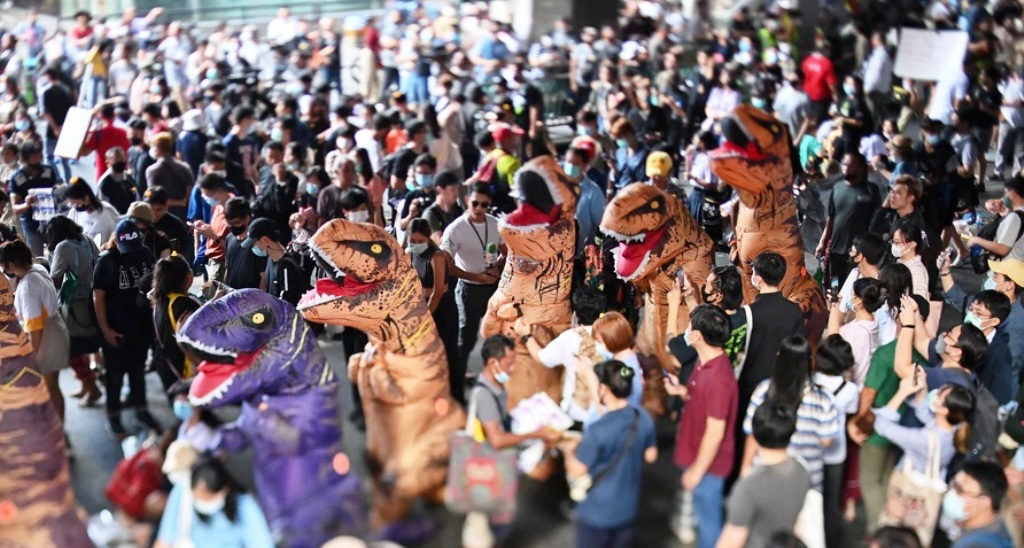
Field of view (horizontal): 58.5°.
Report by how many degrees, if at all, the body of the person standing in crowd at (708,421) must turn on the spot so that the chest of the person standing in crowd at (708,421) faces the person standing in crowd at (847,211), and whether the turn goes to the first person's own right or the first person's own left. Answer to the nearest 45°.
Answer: approximately 90° to the first person's own right

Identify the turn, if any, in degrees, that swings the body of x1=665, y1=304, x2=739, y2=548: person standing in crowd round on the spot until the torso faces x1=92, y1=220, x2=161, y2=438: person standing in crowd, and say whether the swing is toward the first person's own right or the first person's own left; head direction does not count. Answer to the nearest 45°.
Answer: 0° — they already face them

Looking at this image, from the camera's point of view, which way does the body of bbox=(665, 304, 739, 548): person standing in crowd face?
to the viewer's left

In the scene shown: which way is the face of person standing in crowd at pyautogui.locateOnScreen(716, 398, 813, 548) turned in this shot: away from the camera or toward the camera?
away from the camera

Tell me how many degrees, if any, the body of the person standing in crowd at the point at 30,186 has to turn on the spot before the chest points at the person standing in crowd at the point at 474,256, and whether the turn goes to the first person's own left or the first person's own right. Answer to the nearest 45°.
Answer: approximately 45° to the first person's own left

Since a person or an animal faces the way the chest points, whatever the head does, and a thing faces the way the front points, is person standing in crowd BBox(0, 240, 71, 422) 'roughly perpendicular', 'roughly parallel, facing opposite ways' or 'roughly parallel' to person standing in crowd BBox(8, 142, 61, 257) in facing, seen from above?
roughly perpendicular

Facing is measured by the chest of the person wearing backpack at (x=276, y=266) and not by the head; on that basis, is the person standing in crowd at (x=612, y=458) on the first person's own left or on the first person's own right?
on the first person's own left
